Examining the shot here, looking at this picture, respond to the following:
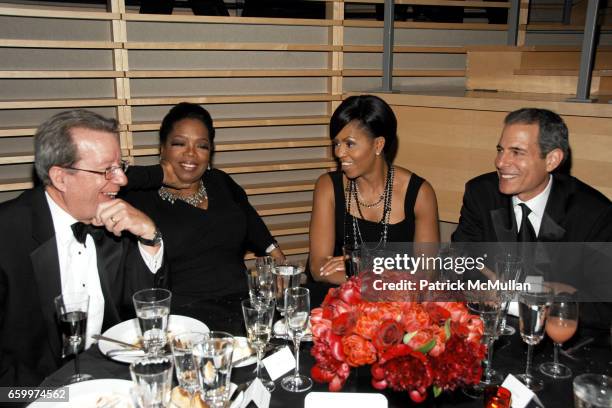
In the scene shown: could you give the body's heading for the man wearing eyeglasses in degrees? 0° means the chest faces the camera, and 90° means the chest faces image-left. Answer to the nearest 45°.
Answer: approximately 315°

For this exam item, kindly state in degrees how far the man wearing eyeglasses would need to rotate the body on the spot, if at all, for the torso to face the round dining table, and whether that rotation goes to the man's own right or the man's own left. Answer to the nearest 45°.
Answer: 0° — they already face it

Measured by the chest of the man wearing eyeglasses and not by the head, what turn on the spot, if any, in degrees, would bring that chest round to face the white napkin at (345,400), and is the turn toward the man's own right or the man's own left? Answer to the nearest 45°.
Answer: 0° — they already face it
